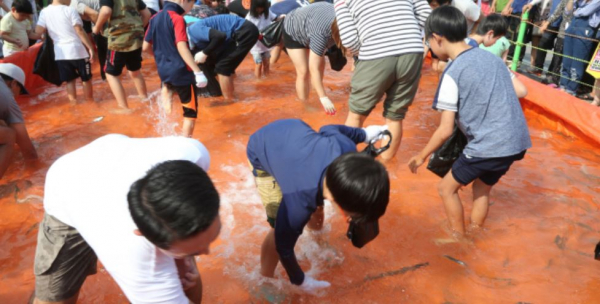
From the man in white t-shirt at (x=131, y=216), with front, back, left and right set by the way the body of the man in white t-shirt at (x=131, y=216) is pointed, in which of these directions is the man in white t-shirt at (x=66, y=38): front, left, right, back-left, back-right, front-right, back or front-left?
back-left

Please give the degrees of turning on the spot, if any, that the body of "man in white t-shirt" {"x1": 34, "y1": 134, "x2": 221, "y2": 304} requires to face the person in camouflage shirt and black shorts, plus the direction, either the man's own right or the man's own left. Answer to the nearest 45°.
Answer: approximately 135° to the man's own left

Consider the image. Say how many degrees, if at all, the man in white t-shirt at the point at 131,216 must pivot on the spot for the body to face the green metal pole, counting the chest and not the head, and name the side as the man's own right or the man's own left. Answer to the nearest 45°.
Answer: approximately 90° to the man's own left

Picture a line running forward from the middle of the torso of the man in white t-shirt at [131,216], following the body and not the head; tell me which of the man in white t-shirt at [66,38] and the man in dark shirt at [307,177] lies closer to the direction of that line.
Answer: the man in dark shirt

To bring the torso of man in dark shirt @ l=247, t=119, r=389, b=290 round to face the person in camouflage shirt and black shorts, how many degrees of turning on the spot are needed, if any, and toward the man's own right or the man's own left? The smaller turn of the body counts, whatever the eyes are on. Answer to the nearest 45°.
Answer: approximately 180°

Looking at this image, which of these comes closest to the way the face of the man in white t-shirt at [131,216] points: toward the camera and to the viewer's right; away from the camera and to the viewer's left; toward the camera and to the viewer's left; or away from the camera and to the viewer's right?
toward the camera and to the viewer's right

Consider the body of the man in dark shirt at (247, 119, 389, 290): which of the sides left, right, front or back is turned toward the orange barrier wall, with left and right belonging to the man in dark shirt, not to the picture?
left

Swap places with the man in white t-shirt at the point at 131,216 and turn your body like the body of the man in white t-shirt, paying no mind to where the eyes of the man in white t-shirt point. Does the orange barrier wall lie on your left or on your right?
on your left

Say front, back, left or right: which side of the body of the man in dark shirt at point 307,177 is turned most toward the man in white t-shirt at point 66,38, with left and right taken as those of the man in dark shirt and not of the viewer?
back
